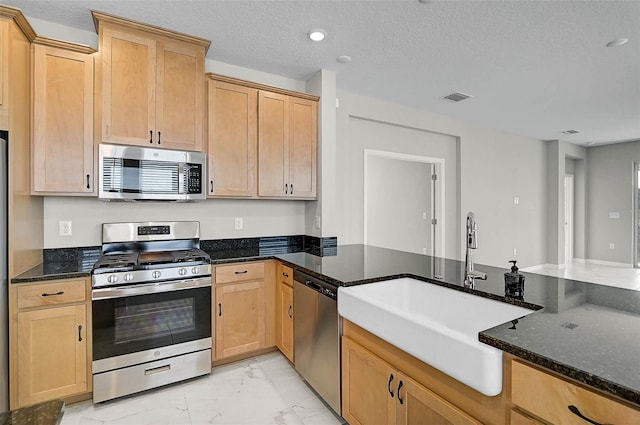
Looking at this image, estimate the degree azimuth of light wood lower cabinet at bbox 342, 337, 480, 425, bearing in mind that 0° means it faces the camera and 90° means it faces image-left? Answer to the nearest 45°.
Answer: approximately 45°

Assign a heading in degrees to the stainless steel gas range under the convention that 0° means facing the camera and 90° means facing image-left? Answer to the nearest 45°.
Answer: approximately 0°

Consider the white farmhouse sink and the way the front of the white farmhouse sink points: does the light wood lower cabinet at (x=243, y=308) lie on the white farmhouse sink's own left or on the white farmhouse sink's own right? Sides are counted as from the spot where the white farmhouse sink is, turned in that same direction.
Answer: on the white farmhouse sink's own right

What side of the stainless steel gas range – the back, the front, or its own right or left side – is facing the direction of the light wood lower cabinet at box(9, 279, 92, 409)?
right

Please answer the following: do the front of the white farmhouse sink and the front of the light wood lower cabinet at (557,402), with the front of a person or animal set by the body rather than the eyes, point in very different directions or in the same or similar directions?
same or similar directions

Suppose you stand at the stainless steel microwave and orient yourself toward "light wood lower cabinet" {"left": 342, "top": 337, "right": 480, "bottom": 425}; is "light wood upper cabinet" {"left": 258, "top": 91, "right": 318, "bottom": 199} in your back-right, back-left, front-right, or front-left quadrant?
front-left

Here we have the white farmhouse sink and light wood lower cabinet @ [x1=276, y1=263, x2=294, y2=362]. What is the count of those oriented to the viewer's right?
0

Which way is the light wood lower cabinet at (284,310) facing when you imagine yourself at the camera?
facing the viewer and to the left of the viewer

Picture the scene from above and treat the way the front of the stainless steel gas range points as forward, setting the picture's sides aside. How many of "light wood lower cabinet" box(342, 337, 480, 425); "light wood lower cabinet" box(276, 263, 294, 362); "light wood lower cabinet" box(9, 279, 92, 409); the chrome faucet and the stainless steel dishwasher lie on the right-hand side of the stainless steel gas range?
1
